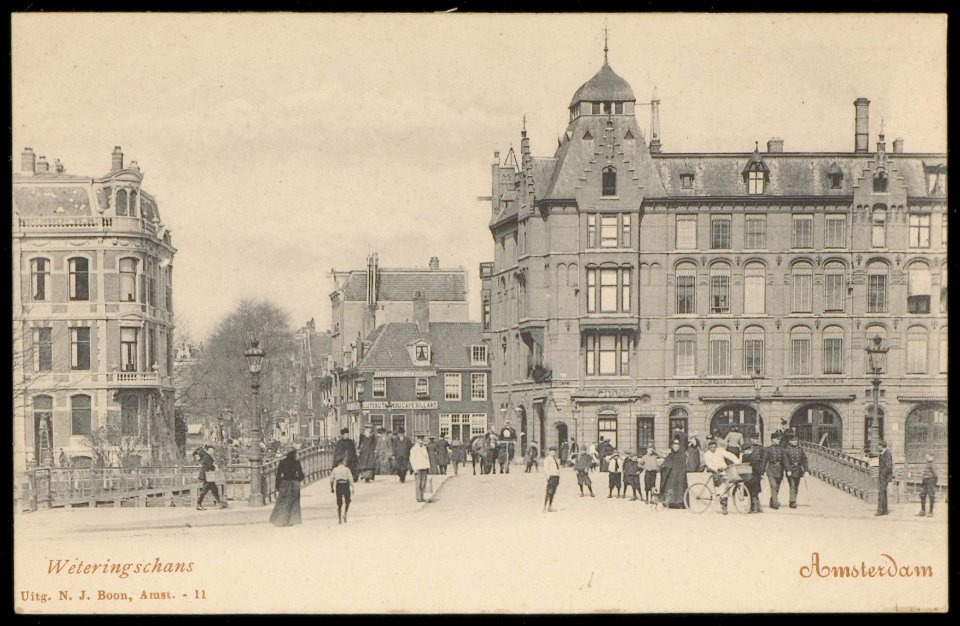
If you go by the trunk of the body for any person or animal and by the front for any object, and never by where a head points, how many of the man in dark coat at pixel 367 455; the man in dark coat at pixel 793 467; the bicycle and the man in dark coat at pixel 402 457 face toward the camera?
3

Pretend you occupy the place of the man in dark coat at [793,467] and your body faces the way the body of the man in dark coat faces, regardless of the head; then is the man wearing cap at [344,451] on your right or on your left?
on your right

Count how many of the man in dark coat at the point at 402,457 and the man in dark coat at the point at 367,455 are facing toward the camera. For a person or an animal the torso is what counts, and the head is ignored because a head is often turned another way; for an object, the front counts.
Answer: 2

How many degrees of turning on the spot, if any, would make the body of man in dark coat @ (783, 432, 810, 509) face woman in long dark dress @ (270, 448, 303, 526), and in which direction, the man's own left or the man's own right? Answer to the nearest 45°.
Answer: approximately 45° to the man's own right

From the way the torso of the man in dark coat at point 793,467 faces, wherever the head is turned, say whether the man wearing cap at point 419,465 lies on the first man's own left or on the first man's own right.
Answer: on the first man's own right

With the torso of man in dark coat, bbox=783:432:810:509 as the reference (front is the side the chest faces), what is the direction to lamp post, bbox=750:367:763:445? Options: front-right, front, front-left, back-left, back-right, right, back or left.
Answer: back

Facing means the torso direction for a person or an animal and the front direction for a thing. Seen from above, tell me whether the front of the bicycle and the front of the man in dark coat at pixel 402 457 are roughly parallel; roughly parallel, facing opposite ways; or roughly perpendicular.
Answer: roughly perpendicular
